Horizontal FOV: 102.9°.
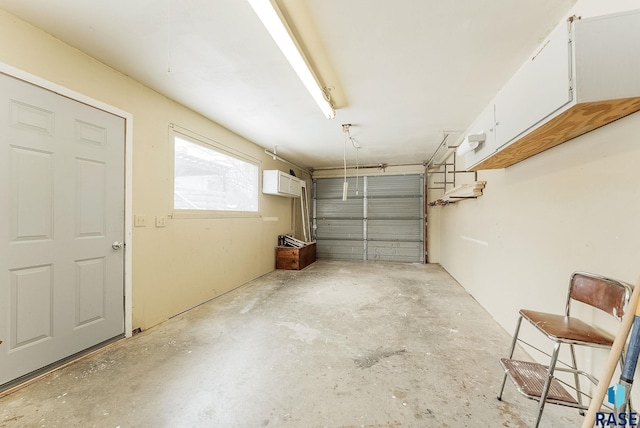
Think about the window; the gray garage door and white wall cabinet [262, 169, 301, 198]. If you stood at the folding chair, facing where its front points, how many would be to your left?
0

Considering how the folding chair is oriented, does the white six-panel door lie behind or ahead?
ahead

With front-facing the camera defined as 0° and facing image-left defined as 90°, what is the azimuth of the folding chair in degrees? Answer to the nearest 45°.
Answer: approximately 45°

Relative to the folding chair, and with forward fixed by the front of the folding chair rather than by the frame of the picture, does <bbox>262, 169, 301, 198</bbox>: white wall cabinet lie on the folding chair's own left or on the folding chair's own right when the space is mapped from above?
on the folding chair's own right

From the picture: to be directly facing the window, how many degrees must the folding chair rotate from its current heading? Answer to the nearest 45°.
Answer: approximately 45° to its right

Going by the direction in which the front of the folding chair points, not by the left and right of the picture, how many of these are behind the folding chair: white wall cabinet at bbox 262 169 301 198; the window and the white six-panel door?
0

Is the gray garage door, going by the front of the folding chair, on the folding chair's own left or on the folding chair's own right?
on the folding chair's own right
